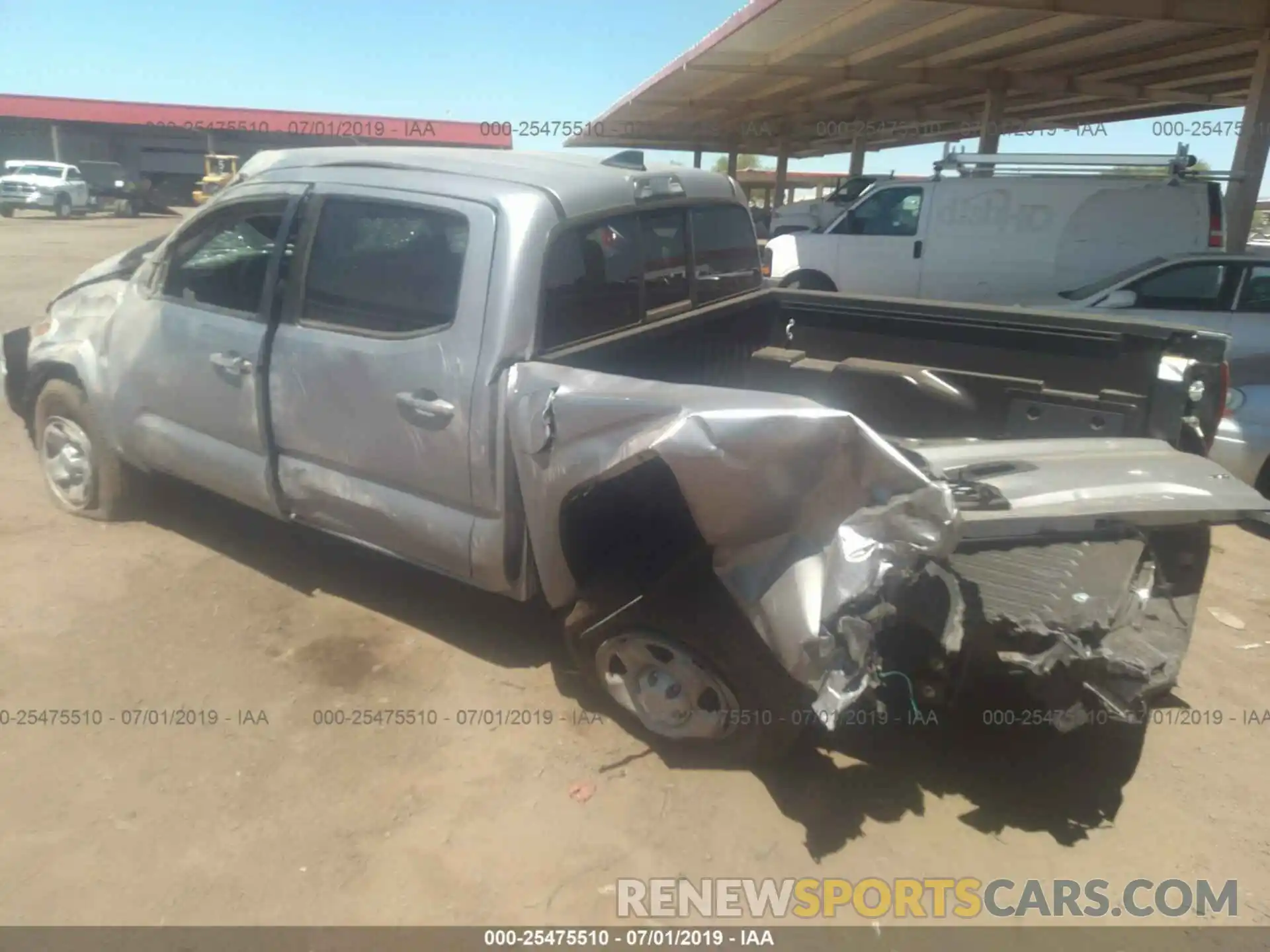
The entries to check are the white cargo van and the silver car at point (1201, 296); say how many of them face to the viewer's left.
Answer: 2

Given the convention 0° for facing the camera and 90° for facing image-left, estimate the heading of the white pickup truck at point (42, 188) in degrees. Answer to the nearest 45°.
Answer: approximately 45°

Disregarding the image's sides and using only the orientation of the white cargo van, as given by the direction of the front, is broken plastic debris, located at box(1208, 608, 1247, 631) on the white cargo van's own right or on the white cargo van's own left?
on the white cargo van's own left

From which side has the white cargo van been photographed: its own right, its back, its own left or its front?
left

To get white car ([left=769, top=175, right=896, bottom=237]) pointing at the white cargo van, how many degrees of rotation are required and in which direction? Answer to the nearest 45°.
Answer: approximately 90° to its left

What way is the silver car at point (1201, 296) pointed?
to the viewer's left

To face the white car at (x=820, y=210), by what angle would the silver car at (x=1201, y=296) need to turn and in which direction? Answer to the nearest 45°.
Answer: approximately 45° to its right

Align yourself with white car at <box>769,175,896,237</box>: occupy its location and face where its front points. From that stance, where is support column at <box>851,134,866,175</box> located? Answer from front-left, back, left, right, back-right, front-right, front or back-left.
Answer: right

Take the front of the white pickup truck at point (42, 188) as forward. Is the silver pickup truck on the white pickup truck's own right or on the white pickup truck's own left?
on the white pickup truck's own left

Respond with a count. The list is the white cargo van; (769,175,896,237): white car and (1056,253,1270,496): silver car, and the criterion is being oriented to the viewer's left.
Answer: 3

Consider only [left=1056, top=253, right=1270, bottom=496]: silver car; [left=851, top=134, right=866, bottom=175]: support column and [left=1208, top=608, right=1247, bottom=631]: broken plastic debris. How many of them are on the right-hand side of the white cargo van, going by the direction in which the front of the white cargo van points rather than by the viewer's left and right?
1

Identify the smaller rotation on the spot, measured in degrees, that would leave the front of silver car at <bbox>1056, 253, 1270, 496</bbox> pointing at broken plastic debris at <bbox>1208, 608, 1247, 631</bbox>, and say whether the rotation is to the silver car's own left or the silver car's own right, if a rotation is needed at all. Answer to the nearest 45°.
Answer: approximately 90° to the silver car's own left

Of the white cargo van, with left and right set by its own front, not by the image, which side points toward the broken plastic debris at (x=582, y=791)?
left

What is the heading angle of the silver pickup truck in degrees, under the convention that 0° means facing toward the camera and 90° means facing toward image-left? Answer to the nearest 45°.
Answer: approximately 135°

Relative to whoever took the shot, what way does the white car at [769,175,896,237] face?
facing to the left of the viewer
